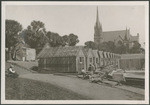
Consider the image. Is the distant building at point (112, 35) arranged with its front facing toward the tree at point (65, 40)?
yes

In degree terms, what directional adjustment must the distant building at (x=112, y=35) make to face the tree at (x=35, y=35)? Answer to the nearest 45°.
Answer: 0° — it already faces it

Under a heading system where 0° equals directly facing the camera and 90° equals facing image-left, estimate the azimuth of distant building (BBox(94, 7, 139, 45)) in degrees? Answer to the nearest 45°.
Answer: approximately 90°
